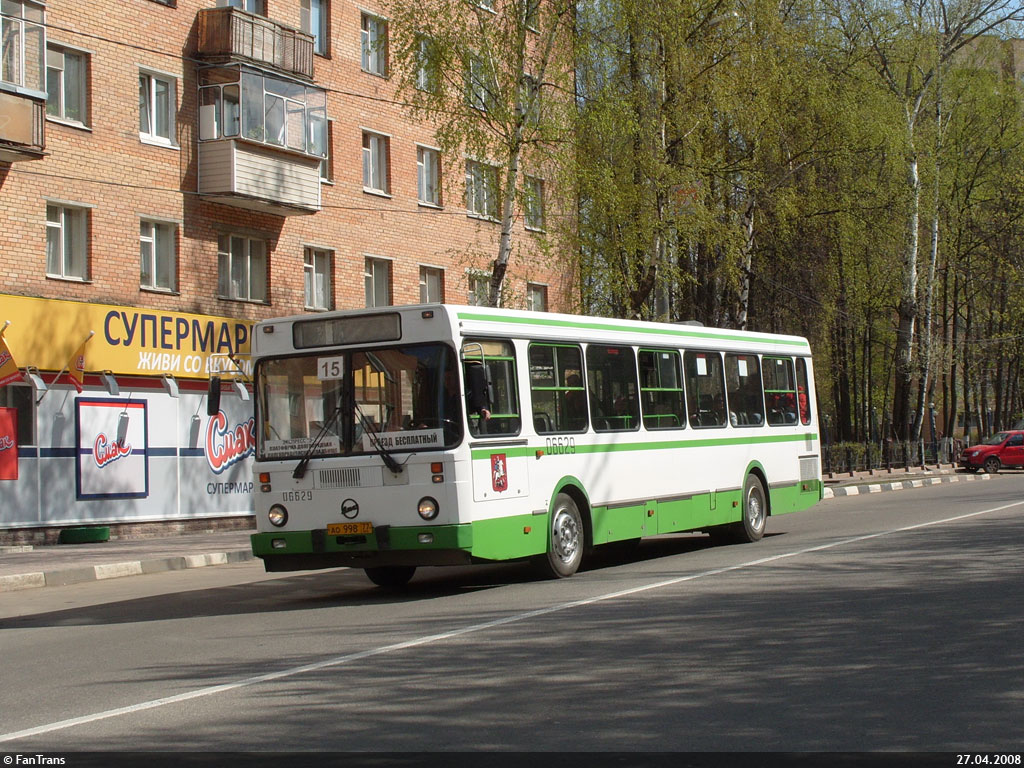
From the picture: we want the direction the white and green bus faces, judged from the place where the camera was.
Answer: facing the viewer and to the left of the viewer

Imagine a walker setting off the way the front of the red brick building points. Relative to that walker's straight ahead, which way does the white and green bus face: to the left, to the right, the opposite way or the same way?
to the right

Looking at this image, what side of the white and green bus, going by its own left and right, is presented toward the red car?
back

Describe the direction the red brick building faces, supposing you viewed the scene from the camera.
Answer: facing the viewer and to the right of the viewer

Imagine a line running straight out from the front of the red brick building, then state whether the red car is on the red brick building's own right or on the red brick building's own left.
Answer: on the red brick building's own left

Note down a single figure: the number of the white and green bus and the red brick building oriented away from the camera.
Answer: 0

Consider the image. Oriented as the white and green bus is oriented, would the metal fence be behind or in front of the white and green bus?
behind

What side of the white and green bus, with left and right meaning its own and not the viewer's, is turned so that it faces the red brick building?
right

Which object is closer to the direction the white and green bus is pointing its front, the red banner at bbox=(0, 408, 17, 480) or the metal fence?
the red banner
